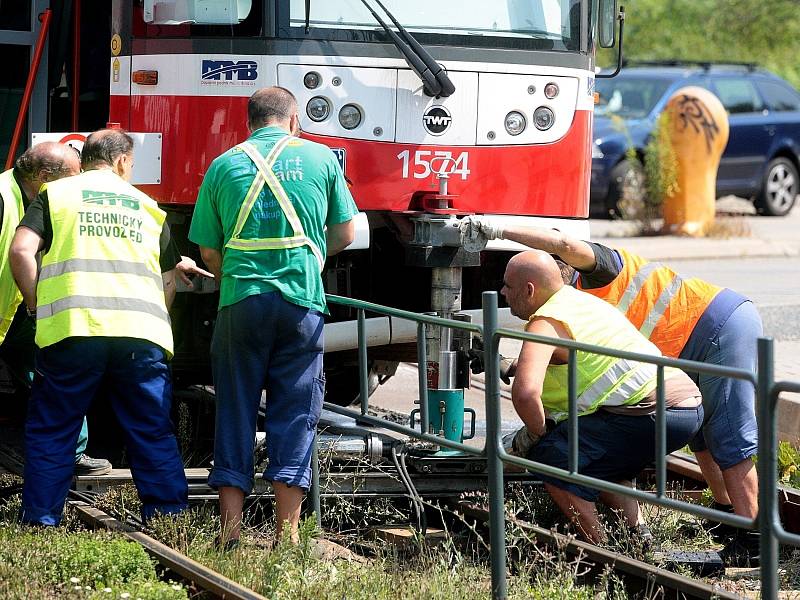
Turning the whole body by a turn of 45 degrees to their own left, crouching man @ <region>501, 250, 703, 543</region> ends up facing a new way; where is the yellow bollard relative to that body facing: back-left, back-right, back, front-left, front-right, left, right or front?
back-right

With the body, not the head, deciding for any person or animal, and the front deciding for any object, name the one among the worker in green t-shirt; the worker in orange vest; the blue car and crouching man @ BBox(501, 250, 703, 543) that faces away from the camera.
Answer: the worker in green t-shirt

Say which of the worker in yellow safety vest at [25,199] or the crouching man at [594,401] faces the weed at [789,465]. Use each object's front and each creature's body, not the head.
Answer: the worker in yellow safety vest

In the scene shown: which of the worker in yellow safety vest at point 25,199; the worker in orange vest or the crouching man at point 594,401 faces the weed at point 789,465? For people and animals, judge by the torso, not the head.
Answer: the worker in yellow safety vest

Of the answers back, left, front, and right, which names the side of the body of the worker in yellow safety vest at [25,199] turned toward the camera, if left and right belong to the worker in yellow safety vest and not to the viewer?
right

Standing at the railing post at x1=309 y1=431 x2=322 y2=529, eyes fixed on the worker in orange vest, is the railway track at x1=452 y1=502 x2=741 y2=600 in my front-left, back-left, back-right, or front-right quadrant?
front-right

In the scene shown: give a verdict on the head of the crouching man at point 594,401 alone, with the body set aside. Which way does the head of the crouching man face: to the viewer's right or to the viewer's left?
to the viewer's left

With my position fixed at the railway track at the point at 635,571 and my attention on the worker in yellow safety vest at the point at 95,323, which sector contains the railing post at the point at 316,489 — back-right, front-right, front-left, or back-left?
front-right

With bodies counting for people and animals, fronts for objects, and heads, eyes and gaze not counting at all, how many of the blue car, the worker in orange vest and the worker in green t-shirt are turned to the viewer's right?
0

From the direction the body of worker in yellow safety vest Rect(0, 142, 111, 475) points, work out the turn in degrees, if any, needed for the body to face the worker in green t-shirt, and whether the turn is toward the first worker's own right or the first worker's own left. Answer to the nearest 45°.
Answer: approximately 45° to the first worker's own right

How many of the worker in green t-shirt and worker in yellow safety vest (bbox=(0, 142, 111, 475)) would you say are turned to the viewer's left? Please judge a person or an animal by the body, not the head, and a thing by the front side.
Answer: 0

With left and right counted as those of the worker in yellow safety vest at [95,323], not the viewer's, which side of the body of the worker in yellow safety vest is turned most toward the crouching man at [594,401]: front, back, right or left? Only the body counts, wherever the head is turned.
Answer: right

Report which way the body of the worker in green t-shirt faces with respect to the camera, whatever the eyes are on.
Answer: away from the camera

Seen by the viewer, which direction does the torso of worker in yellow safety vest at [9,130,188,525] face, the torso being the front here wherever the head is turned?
away from the camera

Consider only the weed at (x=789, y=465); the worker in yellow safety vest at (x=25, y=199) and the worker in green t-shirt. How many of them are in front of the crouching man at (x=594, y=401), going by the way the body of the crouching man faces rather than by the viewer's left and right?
2

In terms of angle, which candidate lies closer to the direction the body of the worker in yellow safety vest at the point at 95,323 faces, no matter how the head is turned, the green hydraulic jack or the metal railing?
the green hydraulic jack

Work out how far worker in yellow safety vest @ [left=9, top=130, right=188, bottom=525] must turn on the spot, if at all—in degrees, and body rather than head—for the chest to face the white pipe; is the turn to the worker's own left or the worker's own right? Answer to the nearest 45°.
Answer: approximately 45° to the worker's own right

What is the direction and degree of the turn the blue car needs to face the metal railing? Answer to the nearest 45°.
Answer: approximately 45° to its left

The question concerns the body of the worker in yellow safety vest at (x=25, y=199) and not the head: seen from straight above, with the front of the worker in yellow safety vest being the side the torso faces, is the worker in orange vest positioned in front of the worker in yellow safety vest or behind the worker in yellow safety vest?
in front

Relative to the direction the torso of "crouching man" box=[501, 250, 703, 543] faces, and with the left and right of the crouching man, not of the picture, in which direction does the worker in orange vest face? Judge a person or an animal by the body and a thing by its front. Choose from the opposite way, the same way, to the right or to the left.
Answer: the same way

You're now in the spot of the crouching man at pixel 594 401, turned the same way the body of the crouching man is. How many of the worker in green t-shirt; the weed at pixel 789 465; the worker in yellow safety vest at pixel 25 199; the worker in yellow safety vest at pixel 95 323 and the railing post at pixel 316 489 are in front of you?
4

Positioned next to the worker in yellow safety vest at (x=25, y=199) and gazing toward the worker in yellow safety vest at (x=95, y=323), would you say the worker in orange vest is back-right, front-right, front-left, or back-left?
front-left
